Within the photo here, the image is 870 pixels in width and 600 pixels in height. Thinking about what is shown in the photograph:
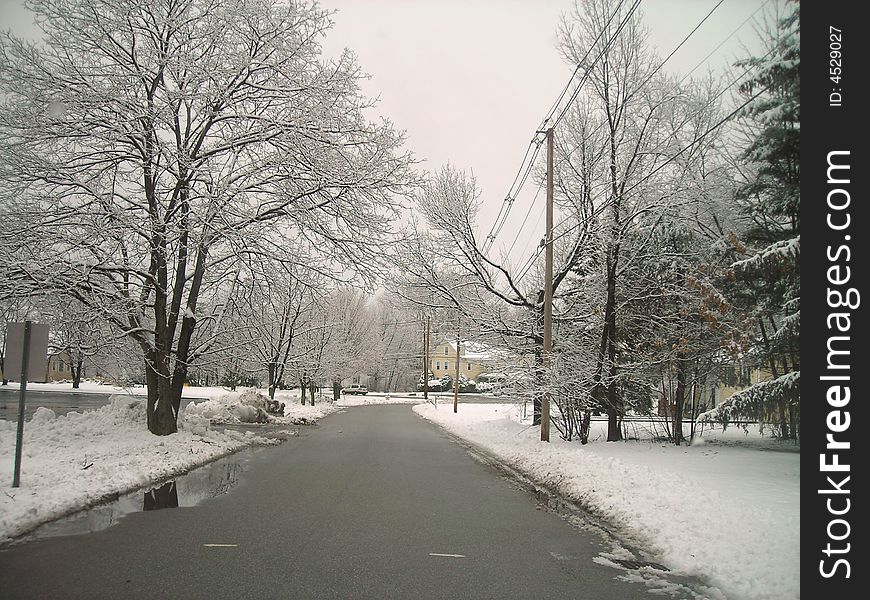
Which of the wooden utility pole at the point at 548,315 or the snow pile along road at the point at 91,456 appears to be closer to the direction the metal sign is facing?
the snow pile along road

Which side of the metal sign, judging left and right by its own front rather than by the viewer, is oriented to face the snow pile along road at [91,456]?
front

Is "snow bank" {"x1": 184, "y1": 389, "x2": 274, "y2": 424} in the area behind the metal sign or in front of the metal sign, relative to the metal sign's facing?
in front

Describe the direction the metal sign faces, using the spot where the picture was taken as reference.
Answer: facing away from the viewer

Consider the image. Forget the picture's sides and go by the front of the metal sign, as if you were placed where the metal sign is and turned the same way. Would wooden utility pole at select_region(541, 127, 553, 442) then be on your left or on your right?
on your right

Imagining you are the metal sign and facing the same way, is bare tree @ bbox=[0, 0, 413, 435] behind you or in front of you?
in front

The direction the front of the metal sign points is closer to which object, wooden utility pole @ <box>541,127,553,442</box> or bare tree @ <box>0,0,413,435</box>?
the bare tree

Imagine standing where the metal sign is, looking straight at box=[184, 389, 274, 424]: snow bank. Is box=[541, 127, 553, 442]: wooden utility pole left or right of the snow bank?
right
